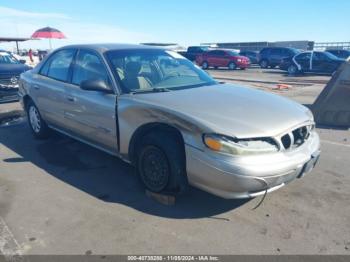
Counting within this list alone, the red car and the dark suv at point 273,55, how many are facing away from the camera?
0
